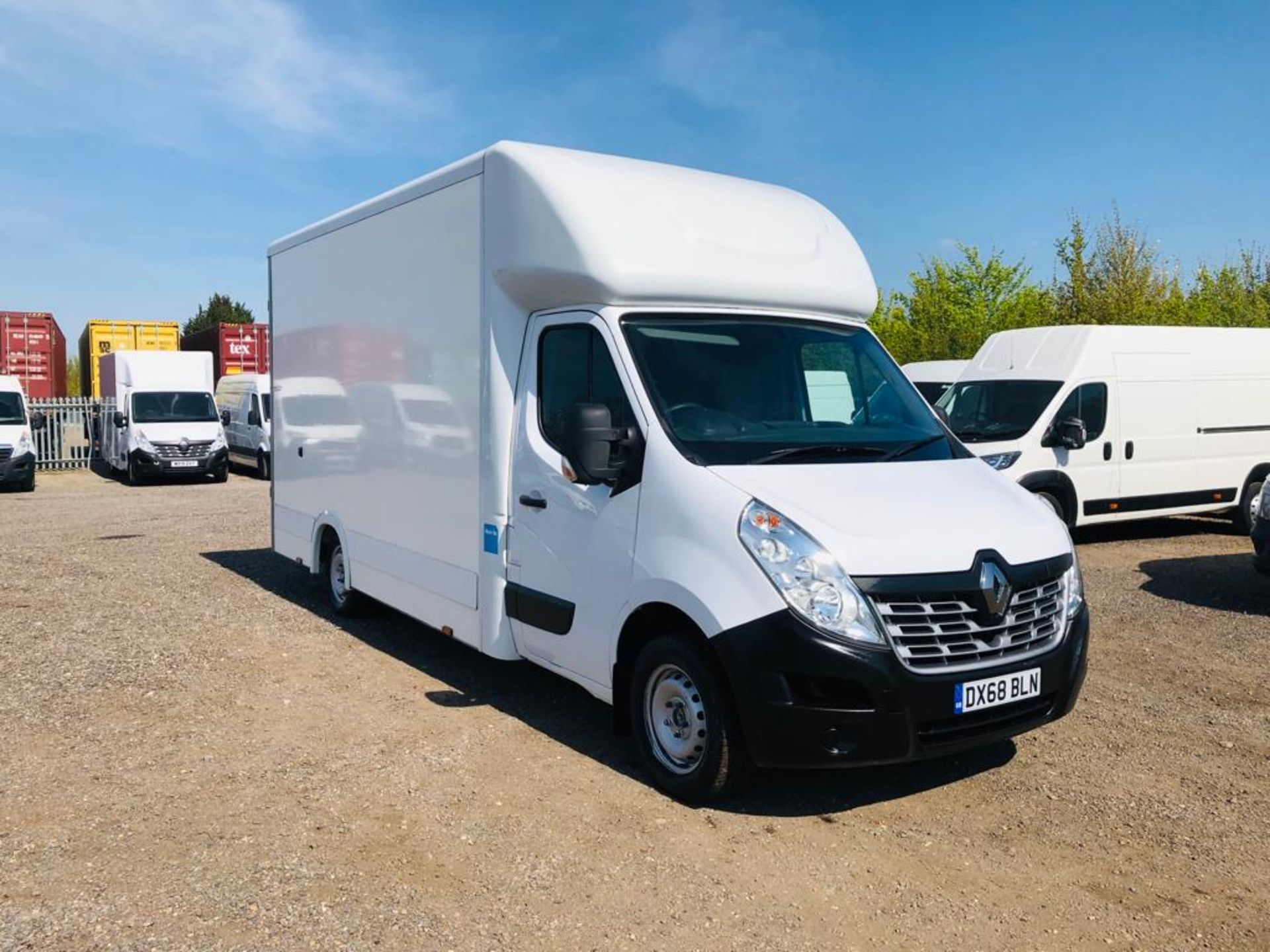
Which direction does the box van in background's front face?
toward the camera

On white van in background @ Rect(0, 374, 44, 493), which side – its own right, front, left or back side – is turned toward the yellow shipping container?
back

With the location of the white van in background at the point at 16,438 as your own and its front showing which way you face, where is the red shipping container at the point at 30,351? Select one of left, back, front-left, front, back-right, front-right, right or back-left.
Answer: back

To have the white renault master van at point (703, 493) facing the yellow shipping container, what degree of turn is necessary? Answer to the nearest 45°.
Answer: approximately 180°

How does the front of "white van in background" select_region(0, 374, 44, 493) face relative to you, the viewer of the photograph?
facing the viewer

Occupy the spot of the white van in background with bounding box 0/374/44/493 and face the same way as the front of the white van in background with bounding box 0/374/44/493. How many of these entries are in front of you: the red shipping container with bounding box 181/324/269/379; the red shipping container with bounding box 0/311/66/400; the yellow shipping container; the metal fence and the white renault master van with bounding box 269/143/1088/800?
1

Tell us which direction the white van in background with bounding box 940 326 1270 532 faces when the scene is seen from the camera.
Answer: facing the viewer and to the left of the viewer

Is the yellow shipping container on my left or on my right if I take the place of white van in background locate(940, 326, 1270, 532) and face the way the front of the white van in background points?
on my right
